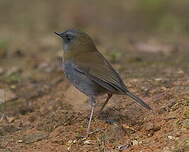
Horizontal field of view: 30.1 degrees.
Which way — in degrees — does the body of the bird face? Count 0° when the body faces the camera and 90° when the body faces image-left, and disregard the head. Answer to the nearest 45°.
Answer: approximately 90°
